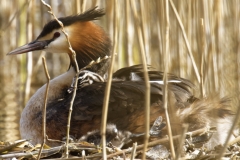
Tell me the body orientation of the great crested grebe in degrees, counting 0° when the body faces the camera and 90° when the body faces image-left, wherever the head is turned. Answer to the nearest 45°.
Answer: approximately 90°
